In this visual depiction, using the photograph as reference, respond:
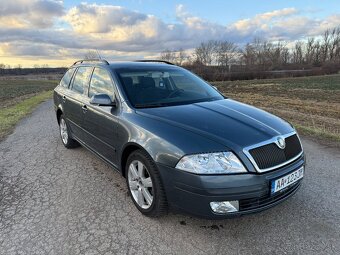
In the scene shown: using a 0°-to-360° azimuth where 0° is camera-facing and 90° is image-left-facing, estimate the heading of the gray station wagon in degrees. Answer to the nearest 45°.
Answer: approximately 315°
